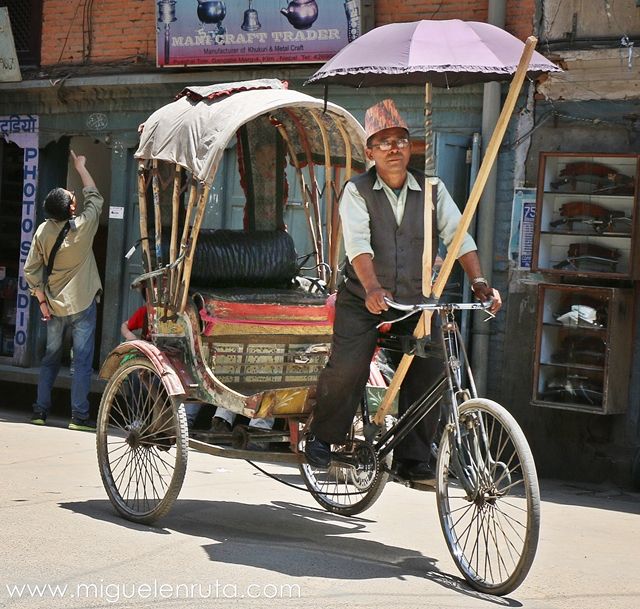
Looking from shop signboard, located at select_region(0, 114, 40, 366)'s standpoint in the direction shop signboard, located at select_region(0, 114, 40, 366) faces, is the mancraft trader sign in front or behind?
in front

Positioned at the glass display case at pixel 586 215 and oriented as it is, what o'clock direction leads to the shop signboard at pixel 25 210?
The shop signboard is roughly at 4 o'clock from the glass display case.

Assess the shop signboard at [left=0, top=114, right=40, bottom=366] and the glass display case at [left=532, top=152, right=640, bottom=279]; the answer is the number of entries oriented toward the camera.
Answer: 2

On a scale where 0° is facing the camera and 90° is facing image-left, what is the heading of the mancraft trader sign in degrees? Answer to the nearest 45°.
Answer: approximately 0°

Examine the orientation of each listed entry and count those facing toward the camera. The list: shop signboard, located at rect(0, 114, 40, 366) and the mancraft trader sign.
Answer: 2

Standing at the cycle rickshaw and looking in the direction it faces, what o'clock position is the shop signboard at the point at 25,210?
The shop signboard is roughly at 7 o'clock from the cycle rickshaw.

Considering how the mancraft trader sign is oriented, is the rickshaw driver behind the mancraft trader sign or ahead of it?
ahead

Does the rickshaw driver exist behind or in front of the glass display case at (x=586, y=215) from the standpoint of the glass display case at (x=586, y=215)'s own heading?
in front

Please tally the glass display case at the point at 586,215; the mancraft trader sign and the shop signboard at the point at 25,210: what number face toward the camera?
3

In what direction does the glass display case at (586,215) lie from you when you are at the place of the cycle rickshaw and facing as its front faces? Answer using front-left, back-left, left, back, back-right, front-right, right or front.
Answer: left
